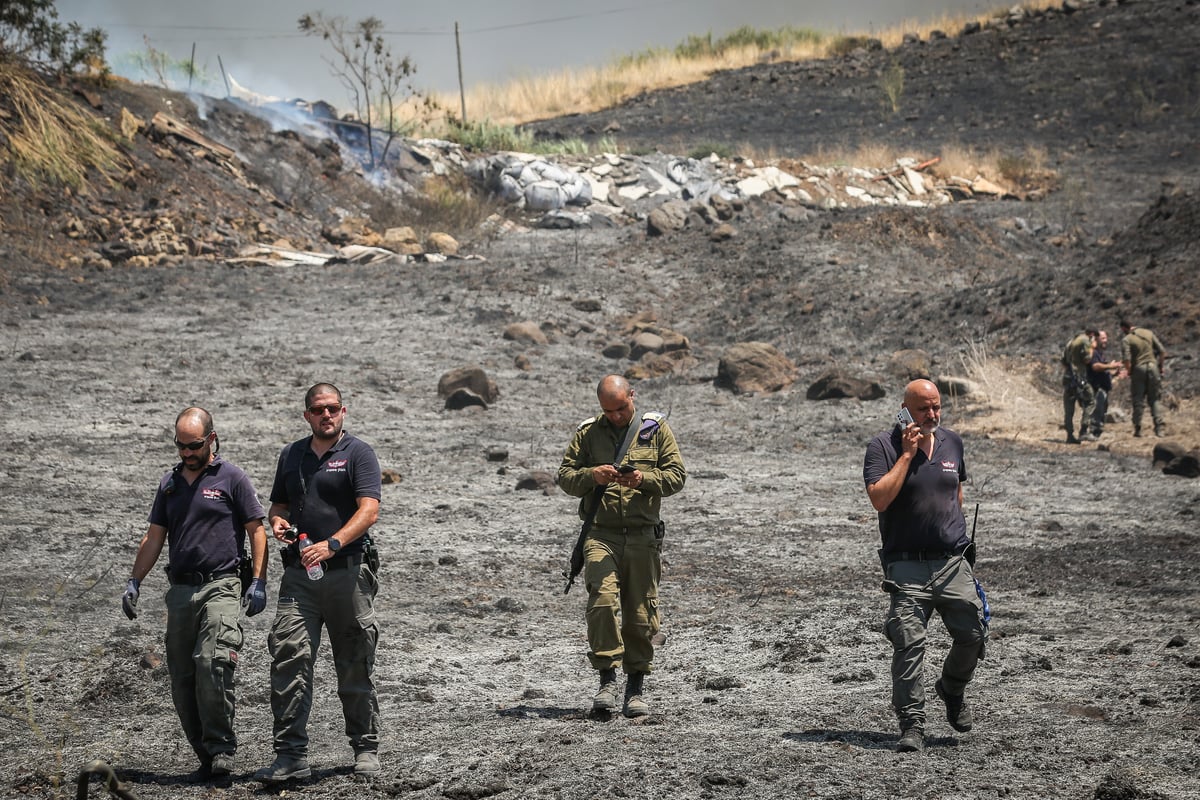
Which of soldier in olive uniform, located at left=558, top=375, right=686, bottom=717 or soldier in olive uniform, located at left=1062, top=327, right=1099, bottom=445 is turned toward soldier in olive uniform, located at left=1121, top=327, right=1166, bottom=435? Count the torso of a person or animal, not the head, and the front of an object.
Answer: soldier in olive uniform, located at left=1062, top=327, right=1099, bottom=445

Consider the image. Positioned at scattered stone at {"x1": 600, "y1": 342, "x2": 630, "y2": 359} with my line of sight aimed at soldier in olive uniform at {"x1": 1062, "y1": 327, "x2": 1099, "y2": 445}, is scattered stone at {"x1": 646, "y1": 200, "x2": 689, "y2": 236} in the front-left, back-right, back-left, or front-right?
back-left

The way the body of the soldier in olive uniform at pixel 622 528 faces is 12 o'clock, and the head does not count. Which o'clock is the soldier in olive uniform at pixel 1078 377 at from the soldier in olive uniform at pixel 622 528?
the soldier in olive uniform at pixel 1078 377 is roughly at 7 o'clock from the soldier in olive uniform at pixel 622 528.

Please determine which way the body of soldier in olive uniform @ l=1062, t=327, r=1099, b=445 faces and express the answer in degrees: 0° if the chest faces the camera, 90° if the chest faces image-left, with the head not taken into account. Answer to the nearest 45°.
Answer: approximately 270°

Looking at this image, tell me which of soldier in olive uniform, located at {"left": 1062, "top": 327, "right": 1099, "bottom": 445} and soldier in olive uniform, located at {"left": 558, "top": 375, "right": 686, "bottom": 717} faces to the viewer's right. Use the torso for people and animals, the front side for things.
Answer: soldier in olive uniform, located at {"left": 1062, "top": 327, "right": 1099, "bottom": 445}

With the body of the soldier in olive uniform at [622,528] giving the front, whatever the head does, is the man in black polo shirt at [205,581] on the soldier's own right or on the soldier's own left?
on the soldier's own right

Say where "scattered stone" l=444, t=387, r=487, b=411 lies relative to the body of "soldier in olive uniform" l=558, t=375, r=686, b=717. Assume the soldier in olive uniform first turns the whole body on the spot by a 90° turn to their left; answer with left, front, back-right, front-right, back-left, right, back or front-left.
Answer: left

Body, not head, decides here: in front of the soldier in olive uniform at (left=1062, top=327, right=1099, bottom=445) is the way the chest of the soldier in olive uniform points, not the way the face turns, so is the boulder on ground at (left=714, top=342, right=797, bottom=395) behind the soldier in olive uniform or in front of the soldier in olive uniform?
behind

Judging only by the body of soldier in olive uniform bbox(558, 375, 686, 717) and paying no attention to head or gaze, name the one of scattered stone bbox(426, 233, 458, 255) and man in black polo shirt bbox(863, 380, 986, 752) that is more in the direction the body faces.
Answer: the man in black polo shirt

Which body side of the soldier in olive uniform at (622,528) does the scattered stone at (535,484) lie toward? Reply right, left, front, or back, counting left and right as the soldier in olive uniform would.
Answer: back
